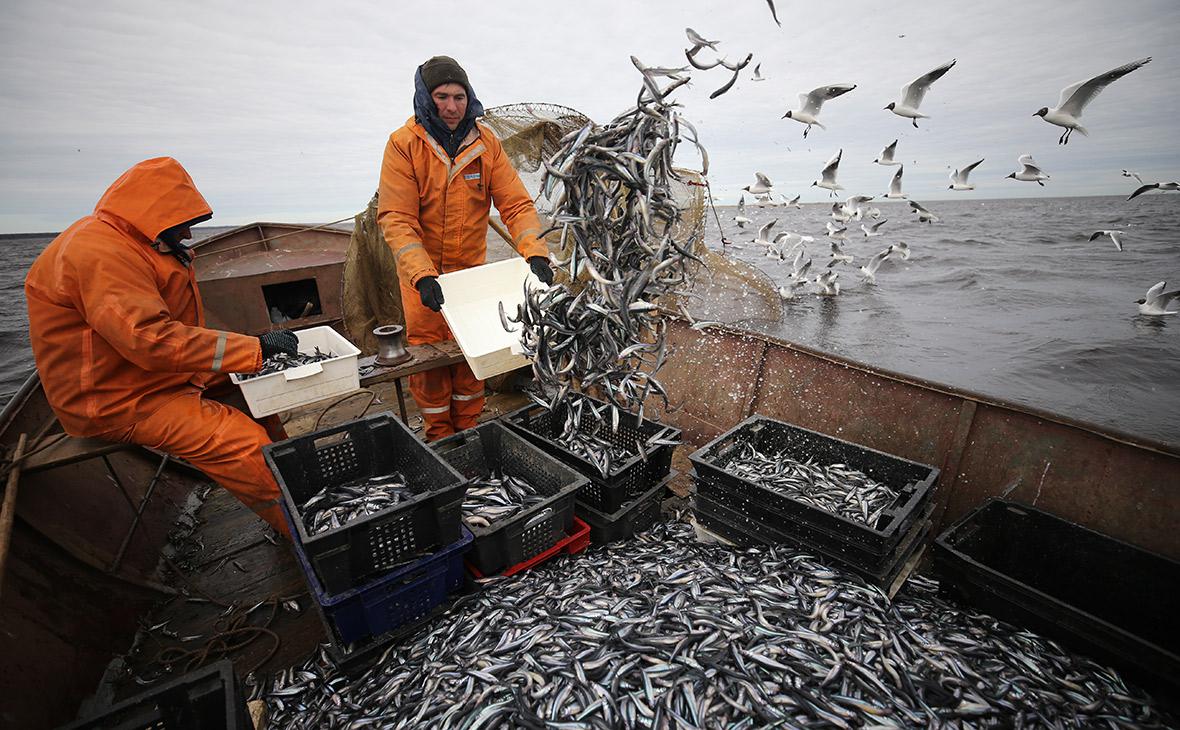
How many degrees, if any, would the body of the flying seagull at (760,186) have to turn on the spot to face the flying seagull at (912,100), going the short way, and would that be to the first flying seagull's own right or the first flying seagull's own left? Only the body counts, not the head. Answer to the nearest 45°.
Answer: approximately 135° to the first flying seagull's own left

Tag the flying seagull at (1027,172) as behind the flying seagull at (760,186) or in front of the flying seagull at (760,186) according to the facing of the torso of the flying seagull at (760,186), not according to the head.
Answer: behind

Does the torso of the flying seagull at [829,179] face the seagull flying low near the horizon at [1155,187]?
no

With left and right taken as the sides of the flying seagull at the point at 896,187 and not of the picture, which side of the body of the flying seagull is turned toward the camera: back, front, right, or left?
left

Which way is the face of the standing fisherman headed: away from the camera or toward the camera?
toward the camera

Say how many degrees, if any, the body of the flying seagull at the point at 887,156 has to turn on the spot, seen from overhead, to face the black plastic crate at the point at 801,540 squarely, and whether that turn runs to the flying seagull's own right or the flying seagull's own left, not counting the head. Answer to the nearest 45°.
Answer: approximately 90° to the flying seagull's own left

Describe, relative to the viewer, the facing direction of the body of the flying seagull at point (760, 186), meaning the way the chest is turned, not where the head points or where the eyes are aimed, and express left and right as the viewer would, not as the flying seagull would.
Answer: facing to the left of the viewer

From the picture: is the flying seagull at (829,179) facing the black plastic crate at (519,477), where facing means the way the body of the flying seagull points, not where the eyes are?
no

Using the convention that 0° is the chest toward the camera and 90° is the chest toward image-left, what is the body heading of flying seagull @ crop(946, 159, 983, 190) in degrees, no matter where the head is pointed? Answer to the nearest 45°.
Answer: approximately 90°

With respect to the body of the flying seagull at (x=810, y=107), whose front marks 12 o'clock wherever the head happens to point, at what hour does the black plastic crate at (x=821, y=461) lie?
The black plastic crate is roughly at 9 o'clock from the flying seagull.

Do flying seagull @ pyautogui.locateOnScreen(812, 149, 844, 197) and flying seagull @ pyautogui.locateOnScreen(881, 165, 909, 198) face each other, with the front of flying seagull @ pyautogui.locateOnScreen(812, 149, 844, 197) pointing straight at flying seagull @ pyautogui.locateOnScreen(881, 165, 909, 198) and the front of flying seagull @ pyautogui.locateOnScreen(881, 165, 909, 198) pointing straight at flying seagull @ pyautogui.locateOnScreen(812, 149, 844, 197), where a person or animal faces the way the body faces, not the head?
no

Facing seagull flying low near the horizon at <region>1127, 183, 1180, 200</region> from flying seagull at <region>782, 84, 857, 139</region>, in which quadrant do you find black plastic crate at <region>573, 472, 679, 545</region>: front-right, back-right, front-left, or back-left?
back-right

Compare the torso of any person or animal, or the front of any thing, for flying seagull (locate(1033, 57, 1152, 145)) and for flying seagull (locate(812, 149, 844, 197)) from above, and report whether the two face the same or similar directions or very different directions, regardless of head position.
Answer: same or similar directions

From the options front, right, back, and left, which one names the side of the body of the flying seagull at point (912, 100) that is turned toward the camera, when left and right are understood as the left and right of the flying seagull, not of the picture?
left

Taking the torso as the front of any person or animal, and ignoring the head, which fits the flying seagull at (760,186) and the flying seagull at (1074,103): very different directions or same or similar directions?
same or similar directions

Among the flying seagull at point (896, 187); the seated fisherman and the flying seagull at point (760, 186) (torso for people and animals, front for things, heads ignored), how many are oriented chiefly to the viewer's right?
1

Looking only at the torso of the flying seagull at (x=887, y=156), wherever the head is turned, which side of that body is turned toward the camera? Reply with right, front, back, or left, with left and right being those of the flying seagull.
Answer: left

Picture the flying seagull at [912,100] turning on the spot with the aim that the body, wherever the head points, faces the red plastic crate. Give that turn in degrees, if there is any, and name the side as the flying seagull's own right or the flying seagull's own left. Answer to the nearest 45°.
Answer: approximately 90° to the flying seagull's own left

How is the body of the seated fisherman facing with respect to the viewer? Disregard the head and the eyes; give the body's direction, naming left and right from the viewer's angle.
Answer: facing to the right of the viewer
